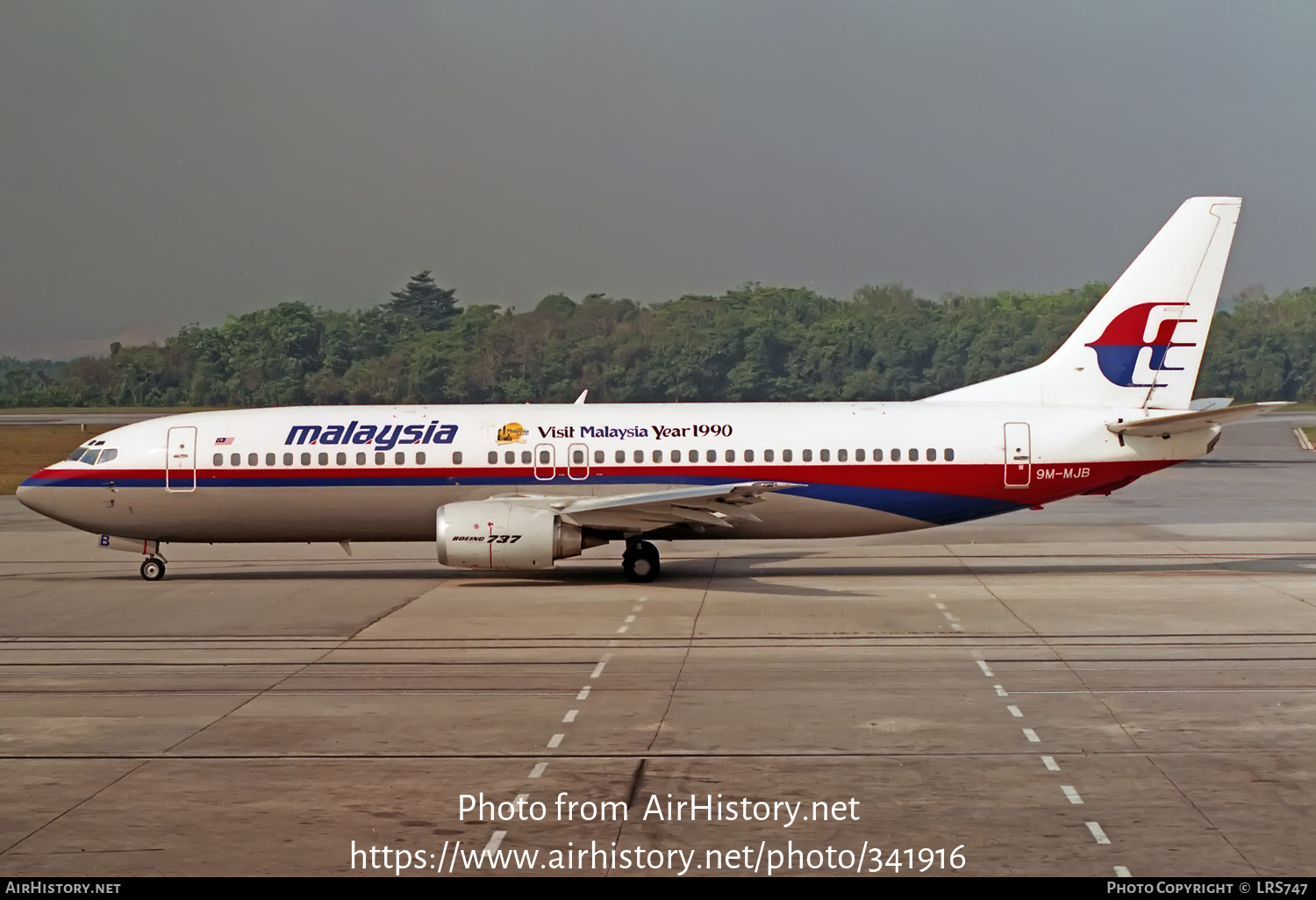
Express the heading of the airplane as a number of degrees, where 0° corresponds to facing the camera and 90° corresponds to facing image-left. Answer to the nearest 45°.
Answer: approximately 90°
